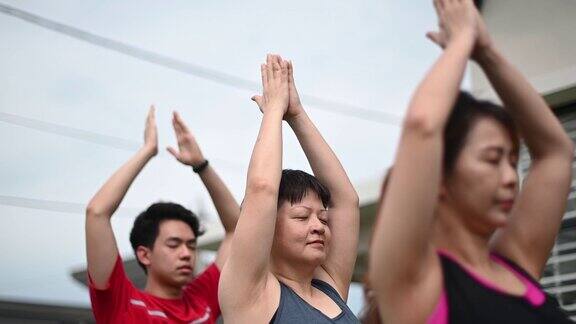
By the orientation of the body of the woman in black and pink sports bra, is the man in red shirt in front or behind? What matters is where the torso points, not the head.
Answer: behind

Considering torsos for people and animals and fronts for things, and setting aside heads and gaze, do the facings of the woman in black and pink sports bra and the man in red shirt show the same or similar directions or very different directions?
same or similar directions

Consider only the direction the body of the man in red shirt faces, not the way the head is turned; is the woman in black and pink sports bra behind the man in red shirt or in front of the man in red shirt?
in front

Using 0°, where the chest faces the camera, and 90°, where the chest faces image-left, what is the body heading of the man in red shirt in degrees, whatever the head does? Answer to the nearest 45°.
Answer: approximately 315°

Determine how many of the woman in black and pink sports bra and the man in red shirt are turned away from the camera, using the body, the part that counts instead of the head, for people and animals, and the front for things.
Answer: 0
